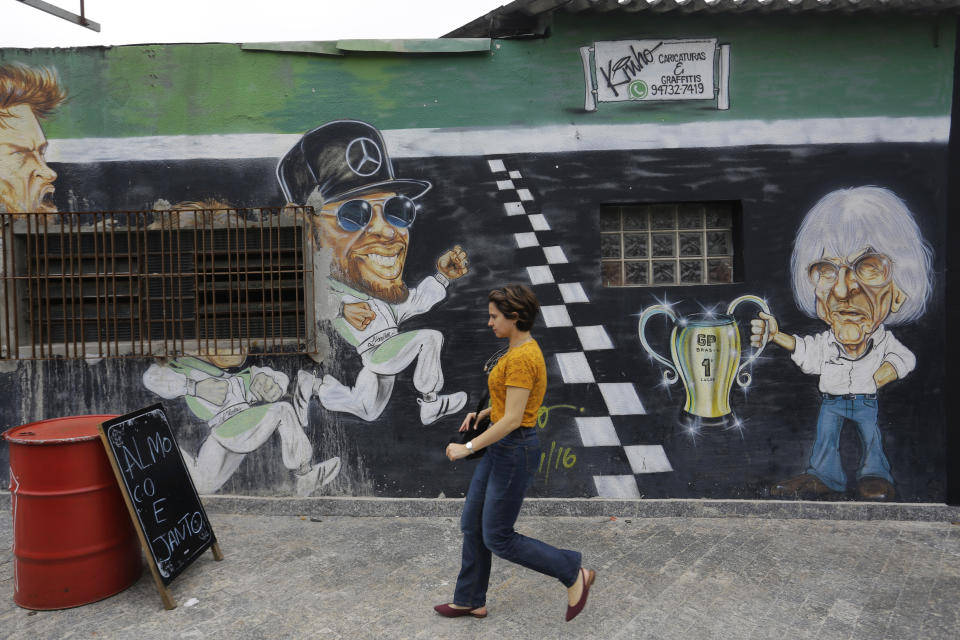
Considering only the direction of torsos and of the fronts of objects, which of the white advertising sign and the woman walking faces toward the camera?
the white advertising sign

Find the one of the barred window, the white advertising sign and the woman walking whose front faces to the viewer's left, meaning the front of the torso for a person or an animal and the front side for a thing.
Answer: the woman walking

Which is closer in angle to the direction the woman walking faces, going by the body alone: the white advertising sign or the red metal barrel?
the red metal barrel

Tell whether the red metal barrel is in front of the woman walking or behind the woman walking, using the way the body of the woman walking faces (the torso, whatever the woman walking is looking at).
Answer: in front

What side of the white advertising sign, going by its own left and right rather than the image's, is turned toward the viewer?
front

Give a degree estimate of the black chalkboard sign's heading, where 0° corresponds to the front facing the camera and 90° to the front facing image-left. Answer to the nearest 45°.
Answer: approximately 315°

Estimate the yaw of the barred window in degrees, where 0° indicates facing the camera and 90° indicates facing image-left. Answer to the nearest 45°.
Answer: approximately 0°

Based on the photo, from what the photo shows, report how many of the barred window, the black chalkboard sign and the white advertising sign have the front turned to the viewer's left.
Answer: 0

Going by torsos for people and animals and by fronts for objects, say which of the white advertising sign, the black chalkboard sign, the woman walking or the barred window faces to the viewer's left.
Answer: the woman walking

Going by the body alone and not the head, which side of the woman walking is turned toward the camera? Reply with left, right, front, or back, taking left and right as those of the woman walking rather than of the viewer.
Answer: left

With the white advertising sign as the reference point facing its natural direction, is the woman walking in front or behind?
in front

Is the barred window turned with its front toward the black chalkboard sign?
yes

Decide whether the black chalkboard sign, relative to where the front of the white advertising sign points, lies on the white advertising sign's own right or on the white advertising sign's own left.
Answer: on the white advertising sign's own right

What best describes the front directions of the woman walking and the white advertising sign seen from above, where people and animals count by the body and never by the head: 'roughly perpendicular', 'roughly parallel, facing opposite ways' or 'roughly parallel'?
roughly perpendicular

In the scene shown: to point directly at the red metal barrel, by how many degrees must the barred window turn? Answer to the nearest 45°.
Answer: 0° — it already faces it
